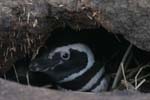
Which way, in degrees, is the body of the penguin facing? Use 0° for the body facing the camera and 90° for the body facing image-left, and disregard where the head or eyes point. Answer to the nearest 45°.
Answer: approximately 90°
